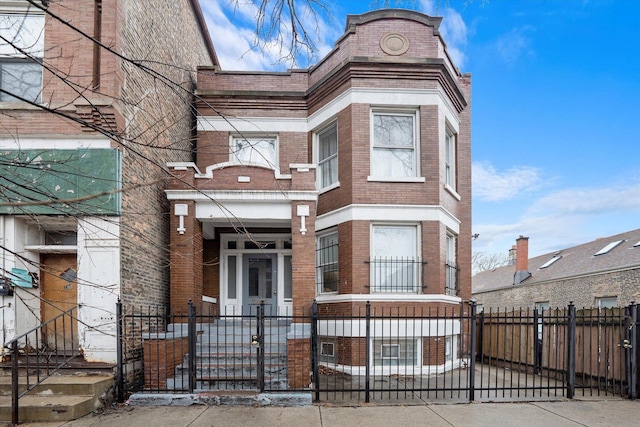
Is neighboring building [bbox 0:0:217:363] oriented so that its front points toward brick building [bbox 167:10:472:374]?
no

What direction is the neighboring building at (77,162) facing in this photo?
toward the camera

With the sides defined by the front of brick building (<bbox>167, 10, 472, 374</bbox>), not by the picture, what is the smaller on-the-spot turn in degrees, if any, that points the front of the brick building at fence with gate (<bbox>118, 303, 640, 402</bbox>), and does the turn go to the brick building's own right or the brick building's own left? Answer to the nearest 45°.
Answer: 0° — it already faces it

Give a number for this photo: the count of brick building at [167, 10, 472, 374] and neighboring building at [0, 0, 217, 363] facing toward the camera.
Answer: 2

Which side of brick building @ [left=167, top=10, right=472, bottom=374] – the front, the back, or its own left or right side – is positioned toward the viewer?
front

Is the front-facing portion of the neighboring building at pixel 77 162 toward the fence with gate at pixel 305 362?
no

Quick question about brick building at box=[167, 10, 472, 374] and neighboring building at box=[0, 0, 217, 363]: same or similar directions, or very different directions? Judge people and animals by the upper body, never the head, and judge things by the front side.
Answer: same or similar directions
